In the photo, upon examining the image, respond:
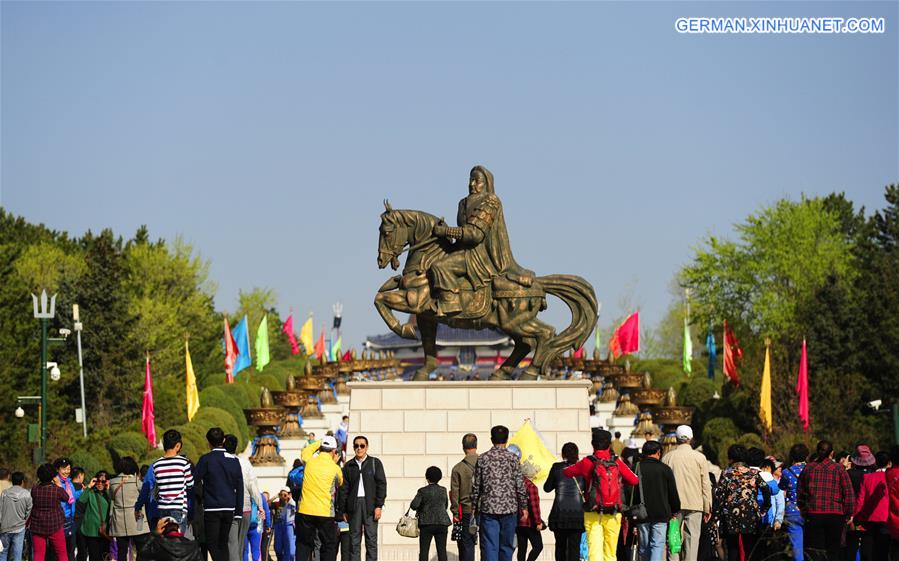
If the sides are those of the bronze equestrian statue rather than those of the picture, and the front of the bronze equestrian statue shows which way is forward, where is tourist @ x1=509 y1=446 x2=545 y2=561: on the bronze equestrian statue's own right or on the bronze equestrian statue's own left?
on the bronze equestrian statue's own left

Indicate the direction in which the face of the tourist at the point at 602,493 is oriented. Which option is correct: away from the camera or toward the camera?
away from the camera

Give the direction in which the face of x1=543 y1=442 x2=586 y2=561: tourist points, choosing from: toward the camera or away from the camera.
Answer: away from the camera

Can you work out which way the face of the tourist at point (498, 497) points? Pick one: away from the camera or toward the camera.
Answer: away from the camera

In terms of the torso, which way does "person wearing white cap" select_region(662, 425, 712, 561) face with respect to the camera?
away from the camera

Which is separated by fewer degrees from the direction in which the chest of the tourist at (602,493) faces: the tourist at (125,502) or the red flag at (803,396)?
the red flag

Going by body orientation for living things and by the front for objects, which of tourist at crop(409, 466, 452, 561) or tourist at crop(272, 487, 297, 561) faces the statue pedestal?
tourist at crop(409, 466, 452, 561)

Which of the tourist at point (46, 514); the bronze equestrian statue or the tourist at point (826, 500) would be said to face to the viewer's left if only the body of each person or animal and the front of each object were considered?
the bronze equestrian statue

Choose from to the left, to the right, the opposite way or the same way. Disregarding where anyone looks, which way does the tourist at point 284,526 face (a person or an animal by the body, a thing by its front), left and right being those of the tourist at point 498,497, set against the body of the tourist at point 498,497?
the opposite way

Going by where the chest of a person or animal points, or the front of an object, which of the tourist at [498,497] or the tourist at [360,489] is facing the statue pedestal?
the tourist at [498,497]

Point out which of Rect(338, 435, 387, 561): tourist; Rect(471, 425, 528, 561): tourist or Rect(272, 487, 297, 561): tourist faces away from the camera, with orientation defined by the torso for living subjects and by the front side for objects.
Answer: Rect(471, 425, 528, 561): tourist

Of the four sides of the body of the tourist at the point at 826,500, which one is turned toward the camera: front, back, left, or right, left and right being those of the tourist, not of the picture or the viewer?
back
